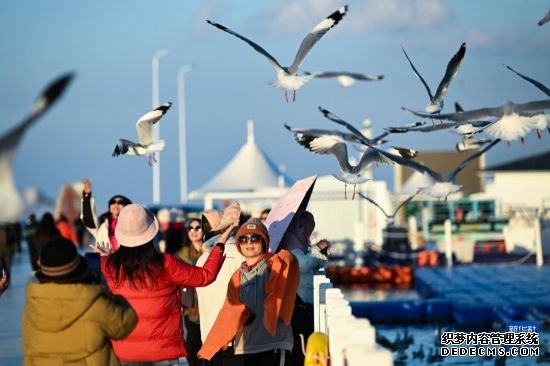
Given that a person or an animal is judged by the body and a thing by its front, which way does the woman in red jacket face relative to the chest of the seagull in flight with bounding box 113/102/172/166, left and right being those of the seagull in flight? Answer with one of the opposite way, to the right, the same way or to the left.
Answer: to the right

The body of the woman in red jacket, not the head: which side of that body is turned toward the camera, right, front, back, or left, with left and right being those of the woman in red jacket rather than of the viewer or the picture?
back

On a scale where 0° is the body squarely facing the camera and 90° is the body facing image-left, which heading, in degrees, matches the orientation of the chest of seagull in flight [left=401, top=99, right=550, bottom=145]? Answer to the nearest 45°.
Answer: approximately 180°

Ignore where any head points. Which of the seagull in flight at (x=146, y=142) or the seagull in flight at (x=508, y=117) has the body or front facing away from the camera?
the seagull in flight at (x=508, y=117)
